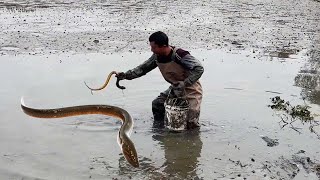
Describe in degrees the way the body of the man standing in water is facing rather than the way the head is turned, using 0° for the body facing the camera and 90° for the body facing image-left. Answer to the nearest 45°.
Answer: approximately 45°

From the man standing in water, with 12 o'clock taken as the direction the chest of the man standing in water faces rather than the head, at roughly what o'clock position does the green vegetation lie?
The green vegetation is roughly at 7 o'clock from the man standing in water.
